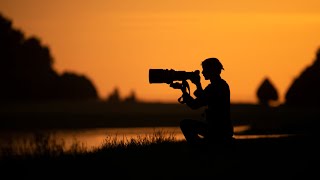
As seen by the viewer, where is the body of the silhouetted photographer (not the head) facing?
to the viewer's left

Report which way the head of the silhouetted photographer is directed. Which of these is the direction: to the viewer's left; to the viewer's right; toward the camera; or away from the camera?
to the viewer's left
